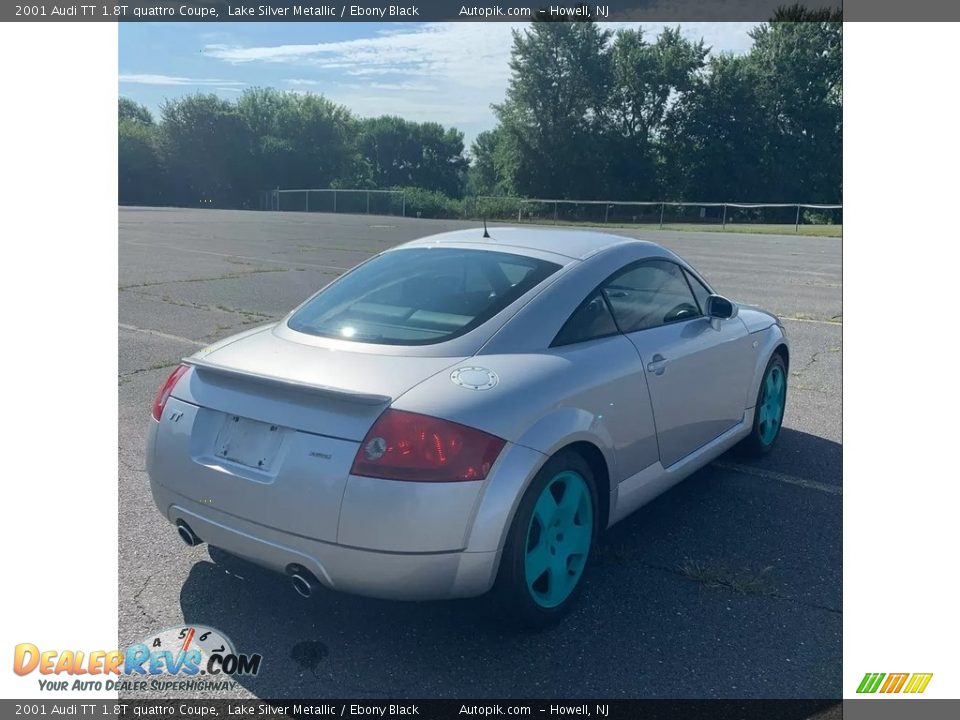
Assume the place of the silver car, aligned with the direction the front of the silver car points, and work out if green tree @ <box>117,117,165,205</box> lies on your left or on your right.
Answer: on your left

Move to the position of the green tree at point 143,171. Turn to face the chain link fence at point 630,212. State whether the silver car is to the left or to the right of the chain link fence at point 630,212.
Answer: right

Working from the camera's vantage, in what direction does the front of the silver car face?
facing away from the viewer and to the right of the viewer

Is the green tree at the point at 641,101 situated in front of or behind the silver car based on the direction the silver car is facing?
in front

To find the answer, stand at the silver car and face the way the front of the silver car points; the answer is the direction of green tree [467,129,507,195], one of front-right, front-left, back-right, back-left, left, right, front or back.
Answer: front-left

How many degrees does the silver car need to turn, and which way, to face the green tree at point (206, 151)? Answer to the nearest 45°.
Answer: approximately 45° to its left

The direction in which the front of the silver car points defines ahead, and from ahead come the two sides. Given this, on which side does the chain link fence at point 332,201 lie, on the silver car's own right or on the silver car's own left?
on the silver car's own left

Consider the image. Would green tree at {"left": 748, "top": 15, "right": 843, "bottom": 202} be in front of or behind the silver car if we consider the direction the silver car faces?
in front
